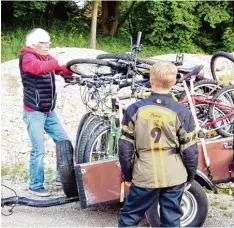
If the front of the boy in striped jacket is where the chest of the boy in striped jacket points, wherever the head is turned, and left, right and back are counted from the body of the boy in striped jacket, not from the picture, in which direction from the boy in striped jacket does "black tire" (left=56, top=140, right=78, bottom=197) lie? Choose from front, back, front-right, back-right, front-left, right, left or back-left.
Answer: front-left

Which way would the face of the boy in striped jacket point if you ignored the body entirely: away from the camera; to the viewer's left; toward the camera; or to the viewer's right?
away from the camera

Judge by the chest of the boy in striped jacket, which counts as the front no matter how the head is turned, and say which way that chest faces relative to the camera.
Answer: away from the camera

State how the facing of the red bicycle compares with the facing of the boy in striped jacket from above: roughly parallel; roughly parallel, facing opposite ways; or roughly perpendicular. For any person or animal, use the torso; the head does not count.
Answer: roughly perpendicular

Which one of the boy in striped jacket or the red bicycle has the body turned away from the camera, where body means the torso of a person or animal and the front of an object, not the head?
the boy in striped jacket

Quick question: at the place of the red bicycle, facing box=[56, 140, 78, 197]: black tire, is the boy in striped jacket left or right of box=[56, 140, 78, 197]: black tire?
left
